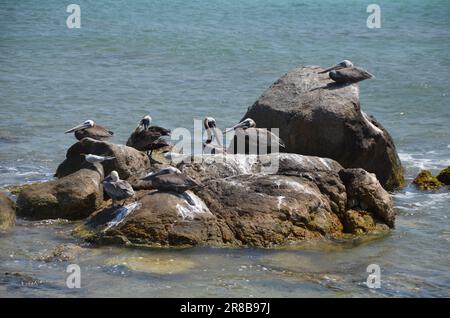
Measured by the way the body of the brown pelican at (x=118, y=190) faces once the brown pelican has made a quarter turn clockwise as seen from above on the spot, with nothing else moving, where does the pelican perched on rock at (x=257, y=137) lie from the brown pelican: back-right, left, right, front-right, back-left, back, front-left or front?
right

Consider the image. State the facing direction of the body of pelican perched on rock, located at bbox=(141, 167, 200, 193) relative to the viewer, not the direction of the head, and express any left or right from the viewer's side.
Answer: facing to the left of the viewer

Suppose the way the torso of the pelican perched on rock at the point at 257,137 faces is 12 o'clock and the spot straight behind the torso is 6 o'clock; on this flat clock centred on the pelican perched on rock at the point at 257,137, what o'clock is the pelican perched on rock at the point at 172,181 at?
the pelican perched on rock at the point at 172,181 is roughly at 10 o'clock from the pelican perched on rock at the point at 257,137.

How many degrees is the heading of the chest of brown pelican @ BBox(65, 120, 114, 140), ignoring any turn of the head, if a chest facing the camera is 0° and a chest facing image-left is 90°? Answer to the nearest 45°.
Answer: approximately 90°

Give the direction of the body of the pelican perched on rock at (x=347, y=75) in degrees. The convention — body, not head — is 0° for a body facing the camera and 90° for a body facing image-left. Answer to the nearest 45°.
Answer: approximately 90°

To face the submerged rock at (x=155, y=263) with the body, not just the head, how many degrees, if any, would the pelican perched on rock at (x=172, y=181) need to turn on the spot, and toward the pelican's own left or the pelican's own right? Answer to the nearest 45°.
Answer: approximately 90° to the pelican's own left

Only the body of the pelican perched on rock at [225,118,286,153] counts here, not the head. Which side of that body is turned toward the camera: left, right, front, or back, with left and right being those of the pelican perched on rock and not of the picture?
left

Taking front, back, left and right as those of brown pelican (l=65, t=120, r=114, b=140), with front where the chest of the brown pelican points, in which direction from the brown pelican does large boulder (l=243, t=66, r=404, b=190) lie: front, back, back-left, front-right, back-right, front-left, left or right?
back

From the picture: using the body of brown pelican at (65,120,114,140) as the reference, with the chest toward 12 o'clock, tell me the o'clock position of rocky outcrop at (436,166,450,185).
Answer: The rocky outcrop is roughly at 6 o'clock from the brown pelican.

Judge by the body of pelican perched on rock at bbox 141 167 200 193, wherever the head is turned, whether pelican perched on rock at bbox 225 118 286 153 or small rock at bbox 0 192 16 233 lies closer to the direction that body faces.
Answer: the small rock

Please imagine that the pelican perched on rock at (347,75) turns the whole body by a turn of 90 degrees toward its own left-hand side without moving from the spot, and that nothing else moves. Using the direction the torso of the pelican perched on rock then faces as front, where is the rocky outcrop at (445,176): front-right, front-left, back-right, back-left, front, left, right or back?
left

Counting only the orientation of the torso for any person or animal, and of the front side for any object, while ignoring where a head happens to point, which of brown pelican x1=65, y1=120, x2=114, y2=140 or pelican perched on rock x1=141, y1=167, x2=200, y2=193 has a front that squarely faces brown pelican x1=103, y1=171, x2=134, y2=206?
the pelican perched on rock

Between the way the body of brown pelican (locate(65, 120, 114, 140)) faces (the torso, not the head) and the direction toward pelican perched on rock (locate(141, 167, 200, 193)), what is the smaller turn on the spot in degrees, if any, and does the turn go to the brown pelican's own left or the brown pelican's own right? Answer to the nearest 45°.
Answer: approximately 90° to the brown pelican's own left
